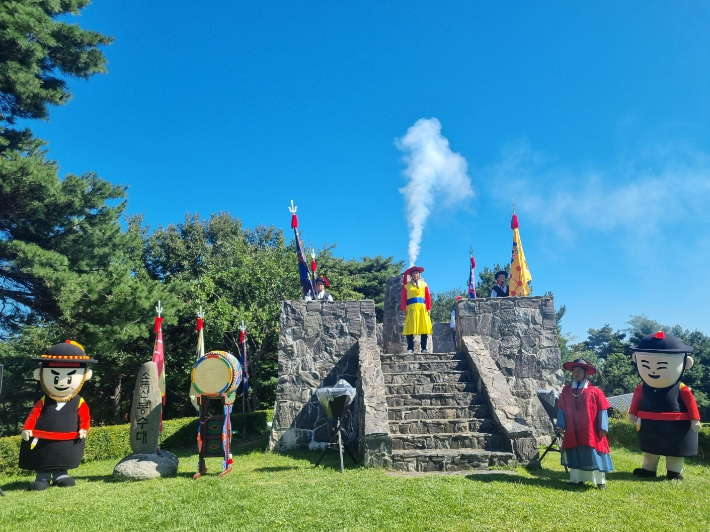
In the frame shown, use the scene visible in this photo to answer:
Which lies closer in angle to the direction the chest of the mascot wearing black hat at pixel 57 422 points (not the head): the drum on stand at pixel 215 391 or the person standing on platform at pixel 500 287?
the drum on stand

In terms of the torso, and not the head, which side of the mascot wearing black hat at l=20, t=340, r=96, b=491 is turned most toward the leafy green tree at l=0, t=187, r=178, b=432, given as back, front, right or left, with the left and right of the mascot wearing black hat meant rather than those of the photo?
back

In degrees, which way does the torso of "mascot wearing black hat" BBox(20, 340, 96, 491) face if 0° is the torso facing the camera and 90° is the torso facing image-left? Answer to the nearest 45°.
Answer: approximately 0°

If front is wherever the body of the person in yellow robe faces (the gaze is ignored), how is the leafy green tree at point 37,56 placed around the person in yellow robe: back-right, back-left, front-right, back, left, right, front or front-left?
right

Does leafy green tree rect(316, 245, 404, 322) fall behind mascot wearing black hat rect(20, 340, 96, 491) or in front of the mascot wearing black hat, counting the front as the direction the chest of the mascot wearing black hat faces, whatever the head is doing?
behind

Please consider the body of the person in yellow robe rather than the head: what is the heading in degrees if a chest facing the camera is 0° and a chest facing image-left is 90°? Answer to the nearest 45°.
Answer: approximately 0°

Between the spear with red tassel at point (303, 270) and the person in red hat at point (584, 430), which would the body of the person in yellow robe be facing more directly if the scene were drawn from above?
the person in red hat

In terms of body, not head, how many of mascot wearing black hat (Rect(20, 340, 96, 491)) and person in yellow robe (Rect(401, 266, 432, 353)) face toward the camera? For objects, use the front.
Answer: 2

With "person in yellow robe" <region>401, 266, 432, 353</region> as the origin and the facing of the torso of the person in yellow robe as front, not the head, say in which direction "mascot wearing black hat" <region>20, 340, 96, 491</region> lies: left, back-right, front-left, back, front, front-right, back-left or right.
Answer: front-right
